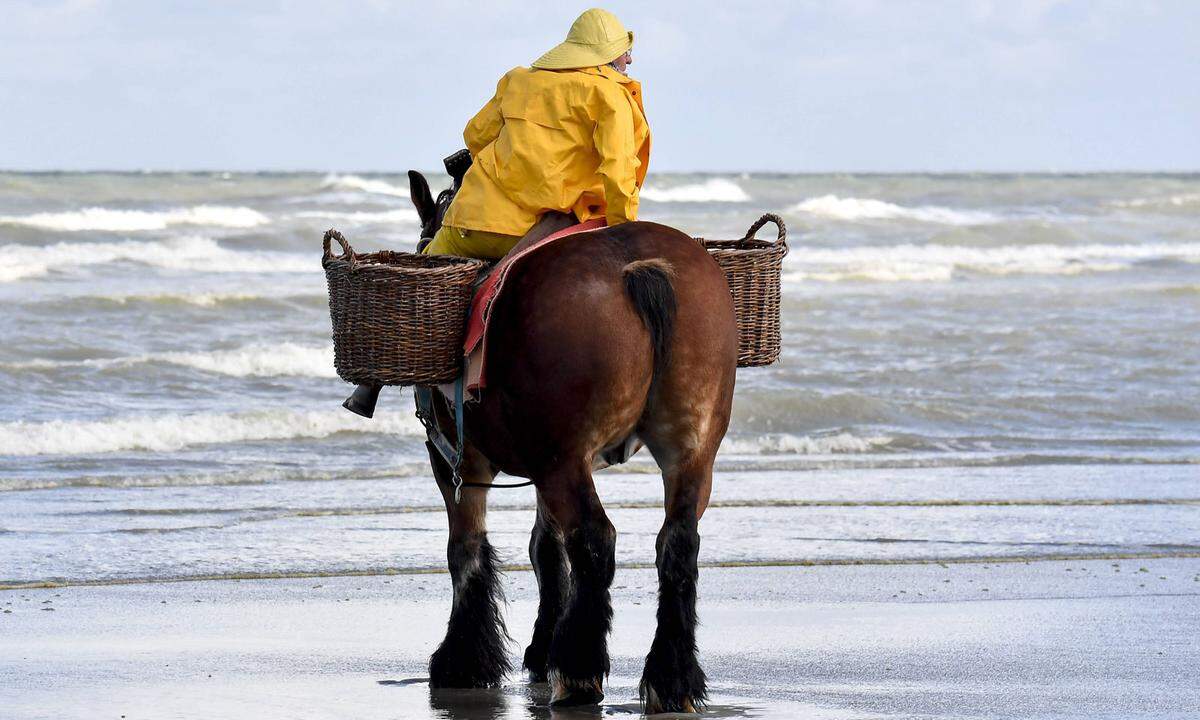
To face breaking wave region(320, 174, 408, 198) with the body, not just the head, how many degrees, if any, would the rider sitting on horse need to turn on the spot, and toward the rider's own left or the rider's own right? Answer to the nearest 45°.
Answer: approximately 45° to the rider's own left

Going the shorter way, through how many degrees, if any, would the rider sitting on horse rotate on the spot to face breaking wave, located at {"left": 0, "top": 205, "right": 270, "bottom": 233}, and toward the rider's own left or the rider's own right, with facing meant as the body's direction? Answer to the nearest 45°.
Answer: approximately 45° to the rider's own left

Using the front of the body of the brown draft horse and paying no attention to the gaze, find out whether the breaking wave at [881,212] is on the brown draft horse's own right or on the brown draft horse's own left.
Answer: on the brown draft horse's own right

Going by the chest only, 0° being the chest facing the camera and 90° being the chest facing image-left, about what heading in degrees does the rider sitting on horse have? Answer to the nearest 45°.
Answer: approximately 225°

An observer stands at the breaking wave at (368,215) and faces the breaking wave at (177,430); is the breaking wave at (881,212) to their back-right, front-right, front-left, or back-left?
back-left

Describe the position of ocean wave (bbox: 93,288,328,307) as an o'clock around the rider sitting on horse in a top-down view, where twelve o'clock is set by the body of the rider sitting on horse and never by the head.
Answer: The ocean wave is roughly at 10 o'clock from the rider sitting on horse.

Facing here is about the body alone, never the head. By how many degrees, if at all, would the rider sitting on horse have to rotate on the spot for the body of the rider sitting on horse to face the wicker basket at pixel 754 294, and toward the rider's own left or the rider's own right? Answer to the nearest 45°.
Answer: approximately 45° to the rider's own right
